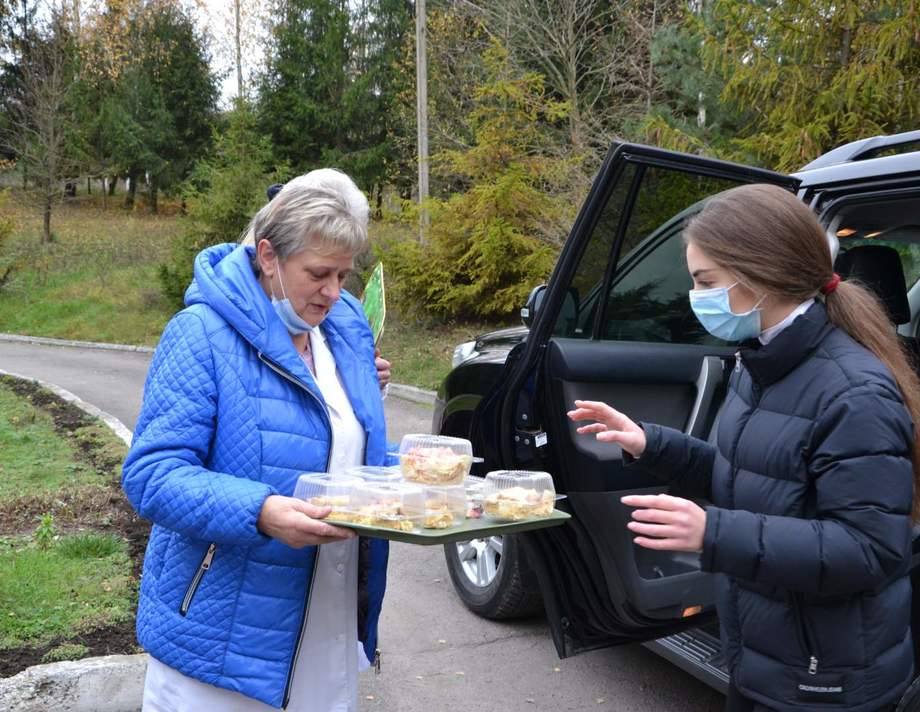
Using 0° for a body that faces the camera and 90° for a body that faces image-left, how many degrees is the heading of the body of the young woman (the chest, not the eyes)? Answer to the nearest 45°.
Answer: approximately 90°

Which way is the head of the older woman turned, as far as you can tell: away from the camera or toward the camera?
toward the camera

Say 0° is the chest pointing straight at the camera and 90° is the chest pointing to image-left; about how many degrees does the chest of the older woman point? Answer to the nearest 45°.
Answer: approximately 315°

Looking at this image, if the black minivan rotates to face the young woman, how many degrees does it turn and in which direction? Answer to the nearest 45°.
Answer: approximately 135° to its left

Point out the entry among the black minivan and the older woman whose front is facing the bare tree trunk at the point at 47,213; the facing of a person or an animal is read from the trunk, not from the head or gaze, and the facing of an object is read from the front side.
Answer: the black minivan

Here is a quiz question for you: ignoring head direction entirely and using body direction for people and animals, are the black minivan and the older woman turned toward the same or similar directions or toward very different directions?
very different directions

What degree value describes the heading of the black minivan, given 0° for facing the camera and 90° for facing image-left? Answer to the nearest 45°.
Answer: approximately 135°

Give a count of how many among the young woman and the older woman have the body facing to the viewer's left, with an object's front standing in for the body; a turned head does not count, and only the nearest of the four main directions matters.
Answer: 1

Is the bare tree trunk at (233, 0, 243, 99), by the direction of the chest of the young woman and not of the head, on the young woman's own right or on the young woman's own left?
on the young woman's own right

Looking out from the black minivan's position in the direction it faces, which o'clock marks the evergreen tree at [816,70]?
The evergreen tree is roughly at 2 o'clock from the black minivan.

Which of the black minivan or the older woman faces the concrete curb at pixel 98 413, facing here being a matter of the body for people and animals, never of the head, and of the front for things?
the black minivan

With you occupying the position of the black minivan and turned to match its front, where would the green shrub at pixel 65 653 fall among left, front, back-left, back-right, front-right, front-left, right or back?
front-left

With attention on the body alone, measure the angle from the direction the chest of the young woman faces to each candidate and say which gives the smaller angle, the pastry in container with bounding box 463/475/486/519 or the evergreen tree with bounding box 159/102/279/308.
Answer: the pastry in container

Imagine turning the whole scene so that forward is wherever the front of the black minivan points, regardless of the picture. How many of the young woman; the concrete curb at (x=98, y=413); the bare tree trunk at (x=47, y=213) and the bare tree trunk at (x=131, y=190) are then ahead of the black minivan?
3

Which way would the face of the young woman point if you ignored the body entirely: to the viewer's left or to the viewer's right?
to the viewer's left
